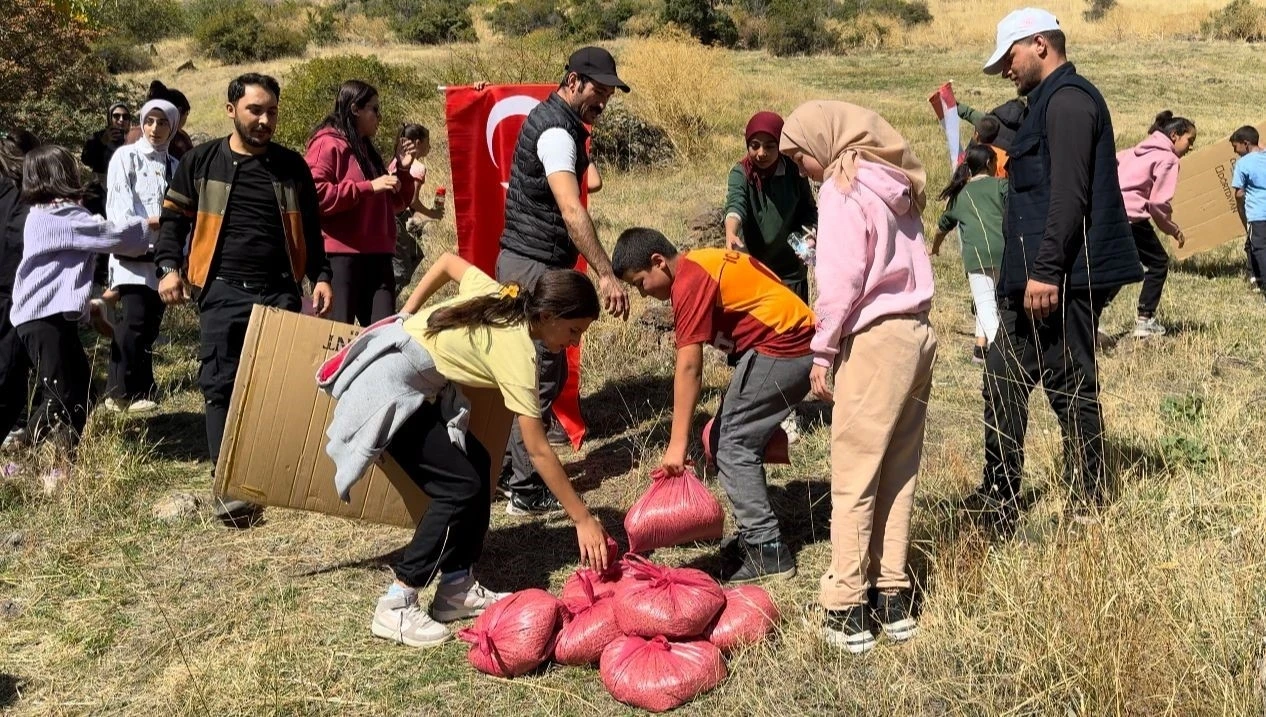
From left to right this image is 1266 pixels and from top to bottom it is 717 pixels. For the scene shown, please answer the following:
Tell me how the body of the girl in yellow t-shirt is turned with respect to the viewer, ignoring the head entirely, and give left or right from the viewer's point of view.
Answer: facing to the right of the viewer

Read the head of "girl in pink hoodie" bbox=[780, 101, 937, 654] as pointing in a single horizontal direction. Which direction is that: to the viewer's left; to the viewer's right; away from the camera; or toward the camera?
to the viewer's left

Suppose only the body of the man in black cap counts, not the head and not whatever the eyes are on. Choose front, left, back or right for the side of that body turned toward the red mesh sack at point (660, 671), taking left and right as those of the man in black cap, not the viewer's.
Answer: right

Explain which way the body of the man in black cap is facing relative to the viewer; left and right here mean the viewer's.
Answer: facing to the right of the viewer

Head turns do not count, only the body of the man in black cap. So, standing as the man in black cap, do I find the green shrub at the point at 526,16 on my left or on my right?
on my left

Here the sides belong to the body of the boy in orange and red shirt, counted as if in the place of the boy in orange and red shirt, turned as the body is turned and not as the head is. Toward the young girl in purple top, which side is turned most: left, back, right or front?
front

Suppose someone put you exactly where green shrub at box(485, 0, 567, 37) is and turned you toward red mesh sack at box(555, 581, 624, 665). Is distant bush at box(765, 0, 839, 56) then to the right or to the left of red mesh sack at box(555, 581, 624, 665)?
left

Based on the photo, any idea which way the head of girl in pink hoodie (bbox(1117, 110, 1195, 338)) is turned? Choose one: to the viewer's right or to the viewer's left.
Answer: to the viewer's right

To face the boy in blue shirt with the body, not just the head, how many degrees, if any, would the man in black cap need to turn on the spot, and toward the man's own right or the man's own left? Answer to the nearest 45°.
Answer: approximately 45° to the man's own left

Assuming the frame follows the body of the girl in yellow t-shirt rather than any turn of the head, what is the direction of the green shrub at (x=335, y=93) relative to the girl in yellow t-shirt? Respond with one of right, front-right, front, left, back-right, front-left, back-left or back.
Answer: left

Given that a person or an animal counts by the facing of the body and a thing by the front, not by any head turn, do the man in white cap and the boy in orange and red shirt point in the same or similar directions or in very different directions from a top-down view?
same or similar directions

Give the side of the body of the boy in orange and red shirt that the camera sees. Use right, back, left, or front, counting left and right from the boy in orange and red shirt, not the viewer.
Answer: left

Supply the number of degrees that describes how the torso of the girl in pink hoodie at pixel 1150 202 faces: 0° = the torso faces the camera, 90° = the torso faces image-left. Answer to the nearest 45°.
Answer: approximately 270°

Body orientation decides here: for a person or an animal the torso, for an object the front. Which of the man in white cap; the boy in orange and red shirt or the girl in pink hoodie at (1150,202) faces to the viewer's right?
the girl in pink hoodie

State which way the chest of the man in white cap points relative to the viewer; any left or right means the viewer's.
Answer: facing to the left of the viewer

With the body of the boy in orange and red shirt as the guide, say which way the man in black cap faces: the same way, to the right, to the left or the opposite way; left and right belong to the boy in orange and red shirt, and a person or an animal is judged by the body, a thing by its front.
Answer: the opposite way
